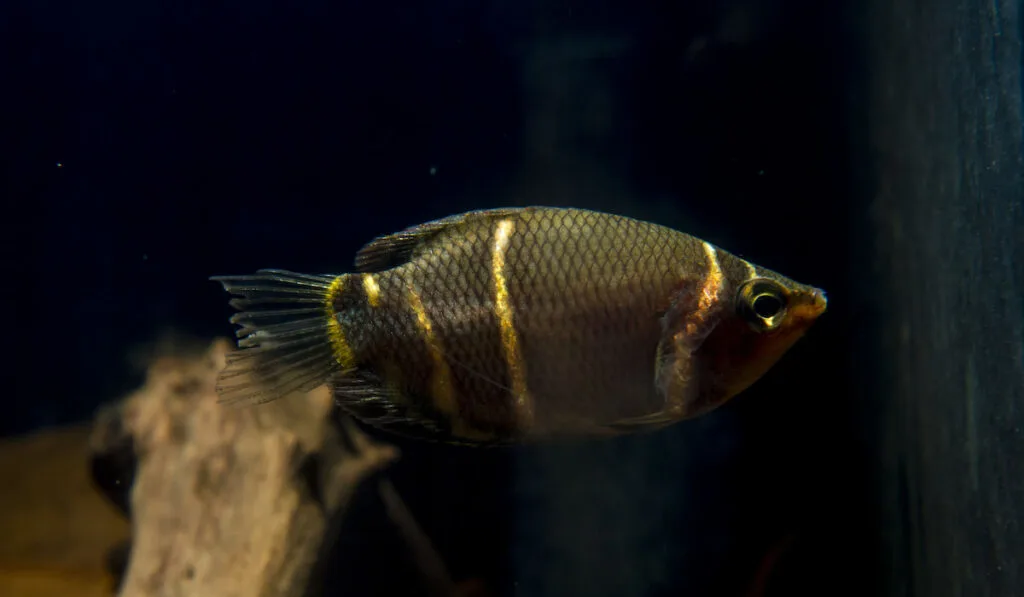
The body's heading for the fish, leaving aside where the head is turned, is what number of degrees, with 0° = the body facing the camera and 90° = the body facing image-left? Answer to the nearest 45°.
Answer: approximately 270°

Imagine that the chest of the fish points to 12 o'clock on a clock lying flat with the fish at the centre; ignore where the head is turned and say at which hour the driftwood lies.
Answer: The driftwood is roughly at 7 o'clock from the fish.
